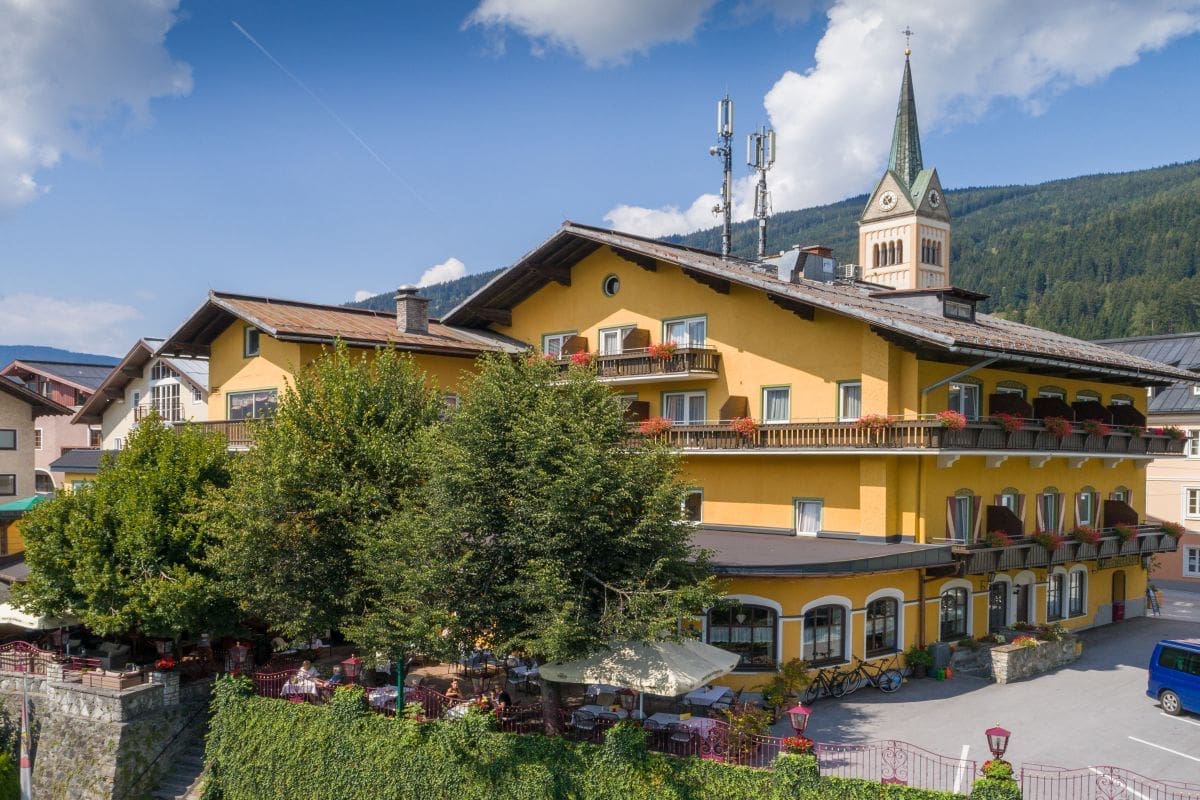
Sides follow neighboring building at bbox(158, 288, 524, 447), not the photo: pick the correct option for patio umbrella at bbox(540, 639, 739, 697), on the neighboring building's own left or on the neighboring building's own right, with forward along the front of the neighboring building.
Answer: on the neighboring building's own left

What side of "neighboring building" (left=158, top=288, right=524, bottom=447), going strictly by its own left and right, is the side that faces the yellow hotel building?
left

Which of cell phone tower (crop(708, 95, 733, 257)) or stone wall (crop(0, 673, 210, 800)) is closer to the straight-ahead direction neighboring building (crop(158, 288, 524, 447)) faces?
the stone wall

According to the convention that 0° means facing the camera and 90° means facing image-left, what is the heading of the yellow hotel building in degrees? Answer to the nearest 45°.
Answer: approximately 315°

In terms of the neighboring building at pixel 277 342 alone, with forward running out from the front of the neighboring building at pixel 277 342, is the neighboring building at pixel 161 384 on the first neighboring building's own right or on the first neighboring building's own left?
on the first neighboring building's own right

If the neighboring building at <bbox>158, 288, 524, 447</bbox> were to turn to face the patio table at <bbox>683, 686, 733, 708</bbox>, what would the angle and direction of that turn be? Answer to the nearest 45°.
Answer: approximately 90° to its left

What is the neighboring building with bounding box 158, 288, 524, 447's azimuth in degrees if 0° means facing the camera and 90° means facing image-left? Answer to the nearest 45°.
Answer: approximately 45°
